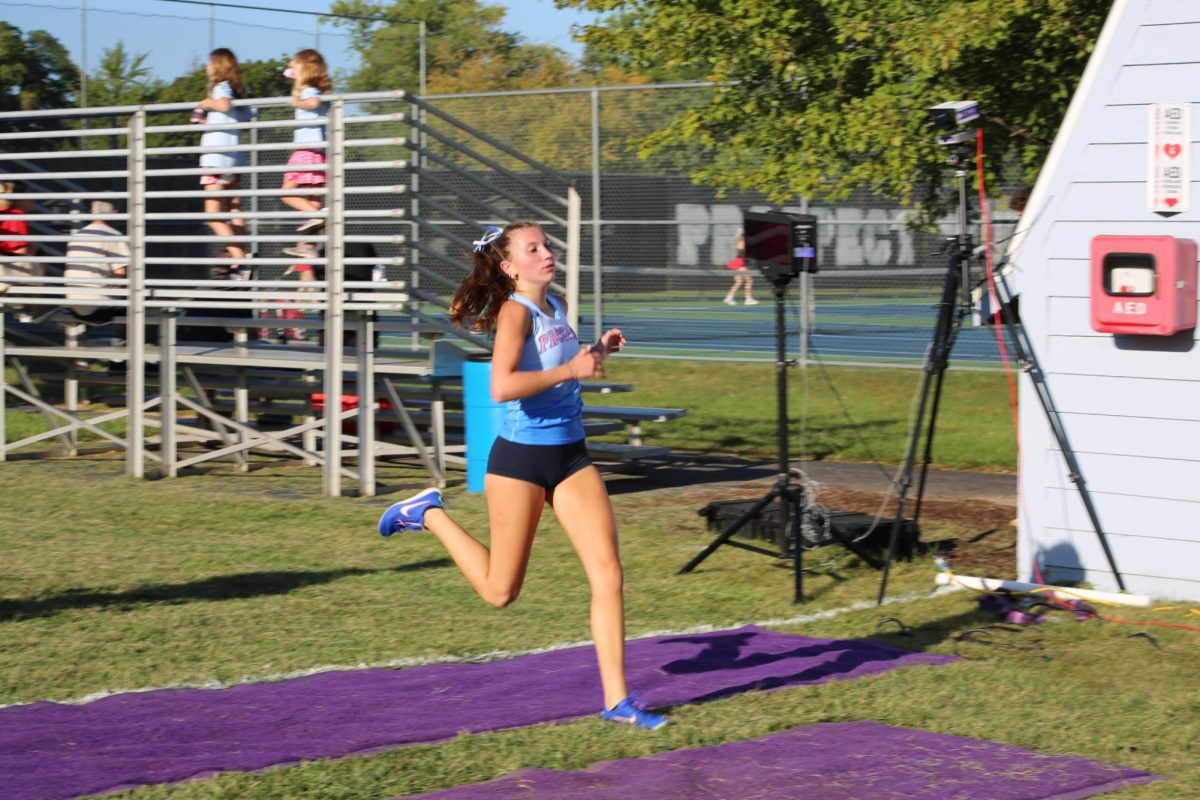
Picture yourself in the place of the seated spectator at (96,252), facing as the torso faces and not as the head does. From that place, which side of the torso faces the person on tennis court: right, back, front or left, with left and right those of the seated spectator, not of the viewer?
front

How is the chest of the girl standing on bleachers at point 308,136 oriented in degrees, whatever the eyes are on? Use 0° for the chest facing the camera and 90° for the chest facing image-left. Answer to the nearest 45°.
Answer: approximately 90°

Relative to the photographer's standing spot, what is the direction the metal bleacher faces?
facing away from the viewer and to the right of the viewer

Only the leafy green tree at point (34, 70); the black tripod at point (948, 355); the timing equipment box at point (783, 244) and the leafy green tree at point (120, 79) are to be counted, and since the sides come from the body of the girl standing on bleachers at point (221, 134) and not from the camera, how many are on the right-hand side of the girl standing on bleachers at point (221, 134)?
2

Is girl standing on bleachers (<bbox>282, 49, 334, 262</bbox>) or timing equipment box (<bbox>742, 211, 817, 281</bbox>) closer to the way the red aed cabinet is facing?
the timing equipment box

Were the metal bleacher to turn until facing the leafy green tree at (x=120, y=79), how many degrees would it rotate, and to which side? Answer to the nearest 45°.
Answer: approximately 45° to its left

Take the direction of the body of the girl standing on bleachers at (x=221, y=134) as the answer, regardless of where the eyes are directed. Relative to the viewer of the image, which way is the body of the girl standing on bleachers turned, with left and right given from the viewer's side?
facing to the left of the viewer

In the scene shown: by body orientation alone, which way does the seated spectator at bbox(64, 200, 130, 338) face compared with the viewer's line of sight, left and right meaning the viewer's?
facing away from the viewer and to the right of the viewer

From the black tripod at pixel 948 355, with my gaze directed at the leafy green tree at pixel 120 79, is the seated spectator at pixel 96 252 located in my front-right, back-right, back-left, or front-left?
front-left

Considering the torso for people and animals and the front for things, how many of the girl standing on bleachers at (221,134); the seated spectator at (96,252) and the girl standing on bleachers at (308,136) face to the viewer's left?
2
